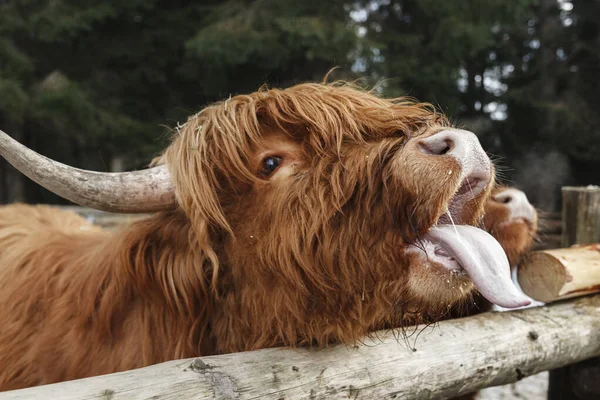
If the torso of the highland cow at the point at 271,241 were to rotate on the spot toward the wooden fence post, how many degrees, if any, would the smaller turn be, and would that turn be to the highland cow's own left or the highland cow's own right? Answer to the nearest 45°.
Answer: approximately 45° to the highland cow's own left

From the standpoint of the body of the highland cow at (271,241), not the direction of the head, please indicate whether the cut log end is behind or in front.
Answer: in front

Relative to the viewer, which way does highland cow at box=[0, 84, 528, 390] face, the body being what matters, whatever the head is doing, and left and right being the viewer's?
facing to the right of the viewer
